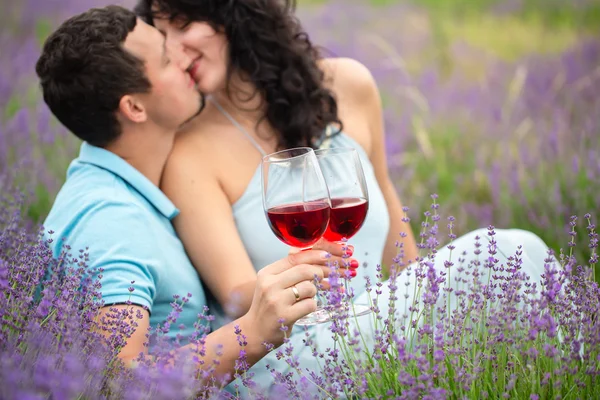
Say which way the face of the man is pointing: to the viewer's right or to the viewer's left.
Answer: to the viewer's right

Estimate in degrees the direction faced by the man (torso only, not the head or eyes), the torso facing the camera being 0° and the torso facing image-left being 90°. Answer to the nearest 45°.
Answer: approximately 270°

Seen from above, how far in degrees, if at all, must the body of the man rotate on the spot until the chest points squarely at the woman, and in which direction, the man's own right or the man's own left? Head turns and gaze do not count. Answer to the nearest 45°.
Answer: approximately 45° to the man's own left
